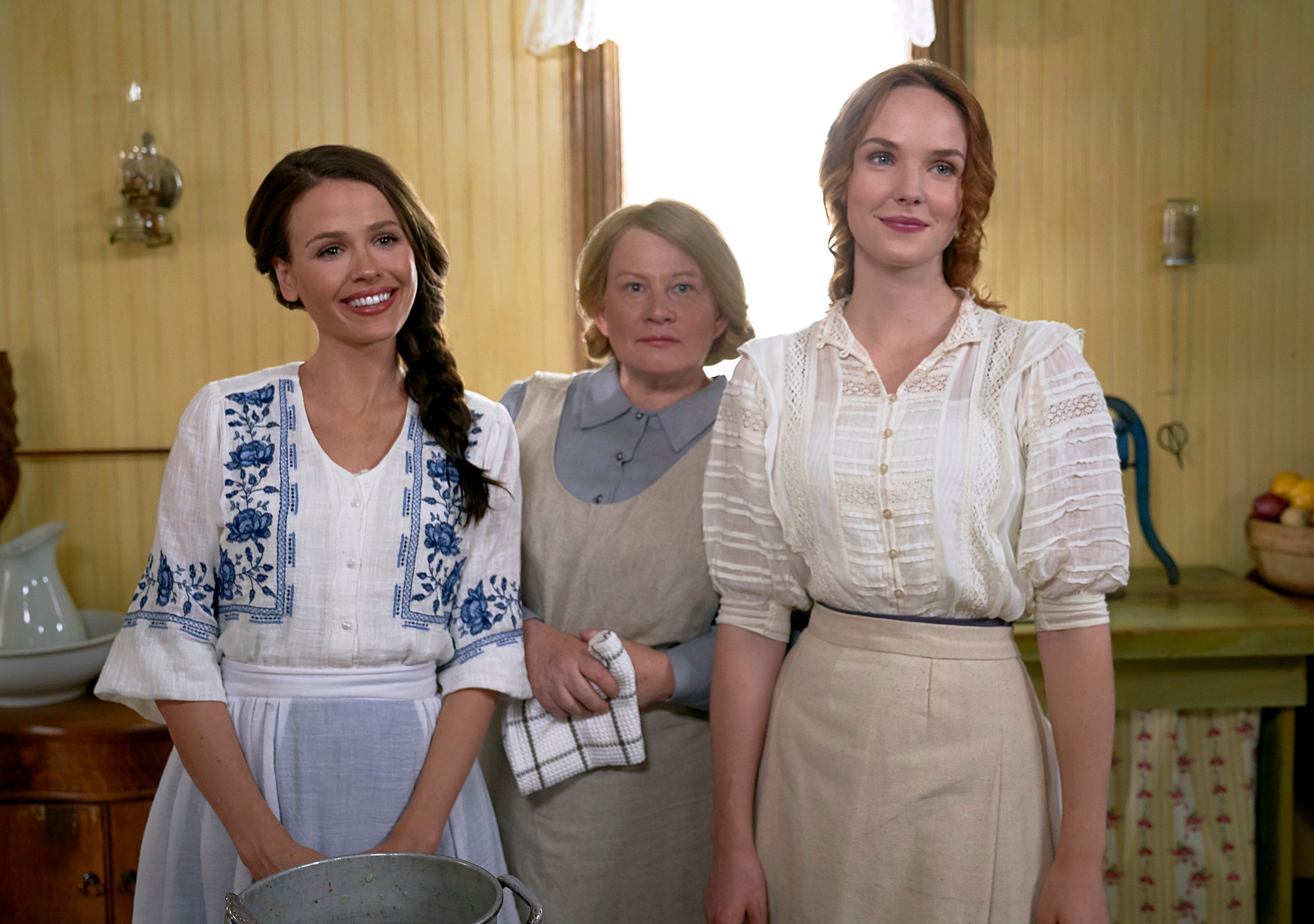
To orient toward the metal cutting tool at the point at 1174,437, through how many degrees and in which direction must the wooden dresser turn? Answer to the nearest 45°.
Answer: approximately 90° to its left

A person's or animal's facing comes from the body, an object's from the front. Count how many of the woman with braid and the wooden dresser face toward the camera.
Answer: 2

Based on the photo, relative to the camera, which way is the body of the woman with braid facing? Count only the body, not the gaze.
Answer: toward the camera

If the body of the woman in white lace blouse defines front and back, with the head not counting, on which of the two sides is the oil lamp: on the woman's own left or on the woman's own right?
on the woman's own right

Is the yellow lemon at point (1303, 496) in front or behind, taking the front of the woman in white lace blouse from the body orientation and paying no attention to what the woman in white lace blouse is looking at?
behind

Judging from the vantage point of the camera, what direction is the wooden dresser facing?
facing the viewer

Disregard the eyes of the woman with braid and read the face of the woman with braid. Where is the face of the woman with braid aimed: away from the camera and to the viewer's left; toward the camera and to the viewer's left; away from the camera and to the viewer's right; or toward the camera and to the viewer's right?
toward the camera and to the viewer's right

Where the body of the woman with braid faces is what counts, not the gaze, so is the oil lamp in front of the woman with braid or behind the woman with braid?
behind

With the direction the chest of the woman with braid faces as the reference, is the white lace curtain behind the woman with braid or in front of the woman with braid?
behind
